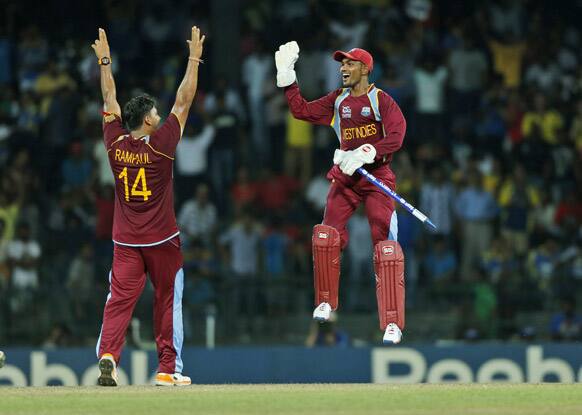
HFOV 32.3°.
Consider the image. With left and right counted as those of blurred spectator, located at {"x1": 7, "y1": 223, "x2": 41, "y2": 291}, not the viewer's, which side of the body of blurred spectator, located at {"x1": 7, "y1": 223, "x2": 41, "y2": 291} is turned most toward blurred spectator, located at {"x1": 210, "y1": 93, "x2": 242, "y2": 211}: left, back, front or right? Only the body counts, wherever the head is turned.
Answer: left

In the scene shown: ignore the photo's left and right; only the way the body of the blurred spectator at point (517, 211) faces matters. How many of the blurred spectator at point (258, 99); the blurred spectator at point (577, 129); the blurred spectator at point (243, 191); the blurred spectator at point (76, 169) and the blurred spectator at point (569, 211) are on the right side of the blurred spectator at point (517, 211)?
3

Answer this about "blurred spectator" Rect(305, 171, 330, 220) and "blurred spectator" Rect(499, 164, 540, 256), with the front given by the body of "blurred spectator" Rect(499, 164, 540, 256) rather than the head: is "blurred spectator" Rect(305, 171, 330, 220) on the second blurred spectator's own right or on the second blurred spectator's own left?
on the second blurred spectator's own right

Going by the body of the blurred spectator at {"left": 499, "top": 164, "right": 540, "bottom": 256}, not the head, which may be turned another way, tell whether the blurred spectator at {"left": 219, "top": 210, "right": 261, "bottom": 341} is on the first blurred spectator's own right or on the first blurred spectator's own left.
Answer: on the first blurred spectator's own right

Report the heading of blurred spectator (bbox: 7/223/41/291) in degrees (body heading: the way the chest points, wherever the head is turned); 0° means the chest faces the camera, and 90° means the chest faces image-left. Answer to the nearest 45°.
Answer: approximately 0°

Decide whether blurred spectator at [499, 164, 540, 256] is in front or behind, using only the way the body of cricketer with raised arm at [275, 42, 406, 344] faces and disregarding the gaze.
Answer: behind

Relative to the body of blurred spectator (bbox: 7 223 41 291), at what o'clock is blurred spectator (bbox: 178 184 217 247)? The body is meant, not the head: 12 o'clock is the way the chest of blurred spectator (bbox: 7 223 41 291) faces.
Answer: blurred spectator (bbox: 178 184 217 247) is roughly at 9 o'clock from blurred spectator (bbox: 7 223 41 291).

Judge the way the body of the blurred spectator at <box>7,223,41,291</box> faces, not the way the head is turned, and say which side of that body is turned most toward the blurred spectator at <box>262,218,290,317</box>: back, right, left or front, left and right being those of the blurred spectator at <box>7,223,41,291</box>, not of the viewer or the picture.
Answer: left

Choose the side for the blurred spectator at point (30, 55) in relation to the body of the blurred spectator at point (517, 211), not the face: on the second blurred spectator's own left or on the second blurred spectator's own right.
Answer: on the second blurred spectator's own right

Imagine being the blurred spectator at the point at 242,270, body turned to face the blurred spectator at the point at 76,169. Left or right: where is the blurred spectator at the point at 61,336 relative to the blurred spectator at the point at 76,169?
left

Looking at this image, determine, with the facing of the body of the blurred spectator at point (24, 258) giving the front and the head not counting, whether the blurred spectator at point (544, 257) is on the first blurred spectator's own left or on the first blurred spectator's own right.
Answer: on the first blurred spectator's own left

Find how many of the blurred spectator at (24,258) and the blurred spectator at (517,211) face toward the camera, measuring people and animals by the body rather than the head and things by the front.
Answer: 2

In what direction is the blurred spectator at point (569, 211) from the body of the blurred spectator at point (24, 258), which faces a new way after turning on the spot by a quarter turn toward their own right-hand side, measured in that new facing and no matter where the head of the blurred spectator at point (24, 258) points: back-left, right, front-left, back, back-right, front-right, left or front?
back
